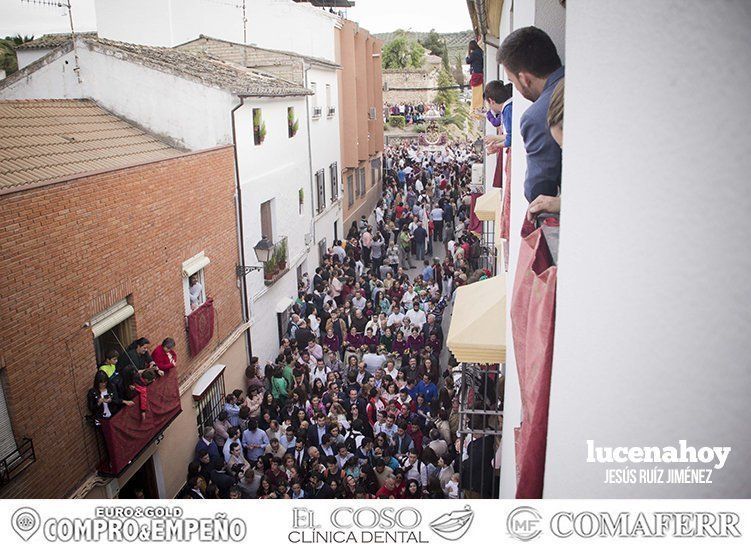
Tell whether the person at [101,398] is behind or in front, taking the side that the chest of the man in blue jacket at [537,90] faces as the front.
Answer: in front

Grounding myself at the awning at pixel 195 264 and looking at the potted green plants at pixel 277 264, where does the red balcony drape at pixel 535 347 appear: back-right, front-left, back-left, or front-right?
back-right

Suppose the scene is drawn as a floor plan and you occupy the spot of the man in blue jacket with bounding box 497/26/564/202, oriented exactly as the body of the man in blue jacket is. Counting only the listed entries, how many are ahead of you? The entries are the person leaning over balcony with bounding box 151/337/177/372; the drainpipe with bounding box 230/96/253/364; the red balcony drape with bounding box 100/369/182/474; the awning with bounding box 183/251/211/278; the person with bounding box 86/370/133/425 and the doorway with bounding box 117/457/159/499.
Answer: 6

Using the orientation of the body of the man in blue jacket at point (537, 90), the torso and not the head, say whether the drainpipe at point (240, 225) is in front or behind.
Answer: in front

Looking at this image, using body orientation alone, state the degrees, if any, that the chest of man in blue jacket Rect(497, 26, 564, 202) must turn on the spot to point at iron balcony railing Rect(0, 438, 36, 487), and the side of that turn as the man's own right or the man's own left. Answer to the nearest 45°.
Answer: approximately 45° to the man's own left

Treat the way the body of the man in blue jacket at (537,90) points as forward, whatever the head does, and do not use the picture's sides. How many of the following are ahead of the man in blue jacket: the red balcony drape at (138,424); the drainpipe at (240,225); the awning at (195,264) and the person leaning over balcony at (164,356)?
4

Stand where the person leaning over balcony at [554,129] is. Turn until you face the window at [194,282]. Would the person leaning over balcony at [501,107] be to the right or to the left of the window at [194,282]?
right

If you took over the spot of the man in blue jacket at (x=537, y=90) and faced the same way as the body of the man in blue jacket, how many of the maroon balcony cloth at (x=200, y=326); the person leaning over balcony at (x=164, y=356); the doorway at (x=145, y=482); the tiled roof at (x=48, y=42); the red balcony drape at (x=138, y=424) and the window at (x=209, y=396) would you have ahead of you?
6

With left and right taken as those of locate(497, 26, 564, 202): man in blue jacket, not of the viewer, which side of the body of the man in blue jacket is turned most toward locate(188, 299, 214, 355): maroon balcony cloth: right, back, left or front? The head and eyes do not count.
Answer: front

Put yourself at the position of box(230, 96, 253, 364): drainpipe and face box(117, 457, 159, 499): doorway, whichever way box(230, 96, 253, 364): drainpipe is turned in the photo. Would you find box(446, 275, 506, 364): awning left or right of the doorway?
left

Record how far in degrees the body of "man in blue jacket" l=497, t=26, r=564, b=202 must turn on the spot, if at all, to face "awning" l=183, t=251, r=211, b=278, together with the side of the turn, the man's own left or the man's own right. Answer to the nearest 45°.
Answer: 0° — they already face it

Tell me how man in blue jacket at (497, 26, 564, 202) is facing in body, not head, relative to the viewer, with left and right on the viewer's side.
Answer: facing away from the viewer and to the left of the viewer
